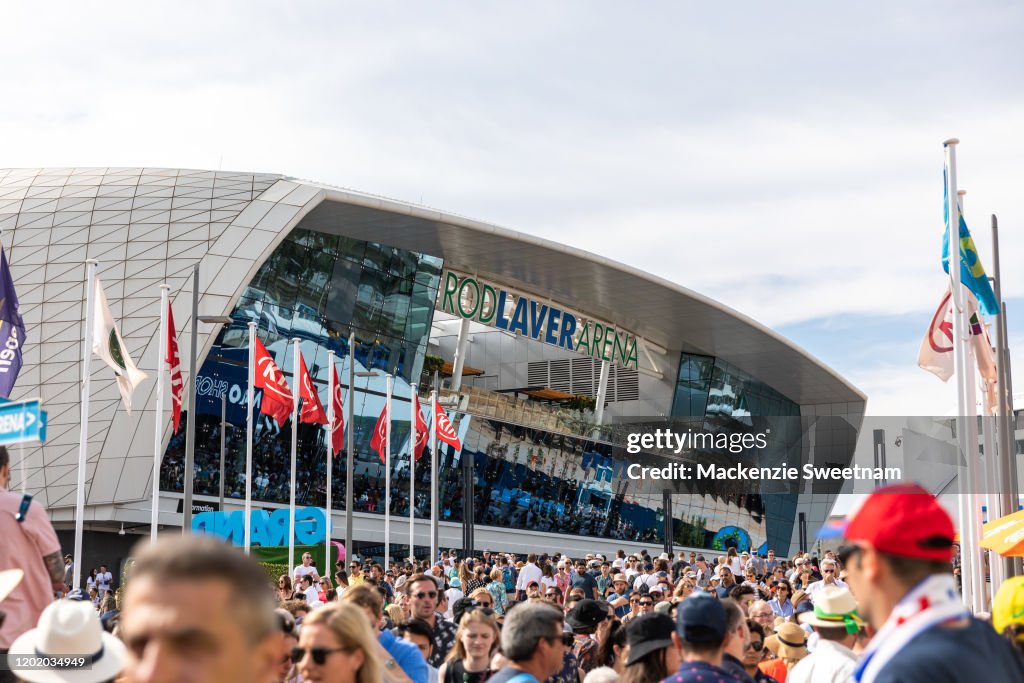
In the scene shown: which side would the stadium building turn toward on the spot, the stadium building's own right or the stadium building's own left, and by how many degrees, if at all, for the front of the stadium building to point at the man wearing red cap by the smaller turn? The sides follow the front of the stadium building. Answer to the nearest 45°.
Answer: approximately 45° to the stadium building's own right

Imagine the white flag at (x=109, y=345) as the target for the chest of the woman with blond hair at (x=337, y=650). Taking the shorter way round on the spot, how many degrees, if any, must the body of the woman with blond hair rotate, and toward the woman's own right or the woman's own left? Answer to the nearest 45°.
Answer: approximately 135° to the woman's own right

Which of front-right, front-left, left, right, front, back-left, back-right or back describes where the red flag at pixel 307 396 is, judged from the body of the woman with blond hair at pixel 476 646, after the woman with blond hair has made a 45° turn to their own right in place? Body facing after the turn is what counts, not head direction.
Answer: back-right

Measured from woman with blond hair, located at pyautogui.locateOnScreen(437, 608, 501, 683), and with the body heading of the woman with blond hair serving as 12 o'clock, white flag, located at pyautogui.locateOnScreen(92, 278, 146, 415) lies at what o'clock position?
The white flag is roughly at 5 o'clock from the woman with blond hair.

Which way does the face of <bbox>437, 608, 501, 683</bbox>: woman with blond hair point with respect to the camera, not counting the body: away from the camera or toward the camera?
toward the camera

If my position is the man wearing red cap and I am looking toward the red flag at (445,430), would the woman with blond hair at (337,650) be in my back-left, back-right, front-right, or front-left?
front-left

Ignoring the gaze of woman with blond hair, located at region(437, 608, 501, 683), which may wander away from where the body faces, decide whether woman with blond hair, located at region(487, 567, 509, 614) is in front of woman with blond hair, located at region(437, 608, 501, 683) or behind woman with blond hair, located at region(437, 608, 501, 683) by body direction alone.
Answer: behind

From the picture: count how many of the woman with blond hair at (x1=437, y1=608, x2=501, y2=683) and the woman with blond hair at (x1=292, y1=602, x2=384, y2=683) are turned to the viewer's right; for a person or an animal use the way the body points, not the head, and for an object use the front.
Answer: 0

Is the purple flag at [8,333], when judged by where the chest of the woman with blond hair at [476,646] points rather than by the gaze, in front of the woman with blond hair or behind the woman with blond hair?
behind

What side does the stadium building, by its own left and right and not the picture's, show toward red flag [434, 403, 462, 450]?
front

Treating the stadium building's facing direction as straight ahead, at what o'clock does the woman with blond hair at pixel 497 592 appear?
The woman with blond hair is roughly at 1 o'clock from the stadium building.

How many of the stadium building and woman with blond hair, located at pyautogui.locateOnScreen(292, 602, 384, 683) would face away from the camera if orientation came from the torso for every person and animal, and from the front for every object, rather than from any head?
0

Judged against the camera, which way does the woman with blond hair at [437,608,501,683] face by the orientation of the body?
toward the camera

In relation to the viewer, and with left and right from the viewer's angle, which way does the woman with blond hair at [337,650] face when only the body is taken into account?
facing the viewer and to the left of the viewer

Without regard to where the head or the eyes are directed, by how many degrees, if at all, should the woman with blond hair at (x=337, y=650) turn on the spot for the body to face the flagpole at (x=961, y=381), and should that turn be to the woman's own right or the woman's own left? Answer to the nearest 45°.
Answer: approximately 180°
